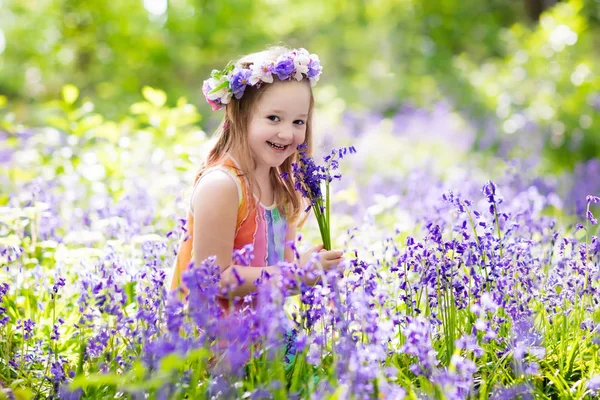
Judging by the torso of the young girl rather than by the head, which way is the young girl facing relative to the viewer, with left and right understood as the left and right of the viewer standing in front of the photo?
facing the viewer and to the right of the viewer
